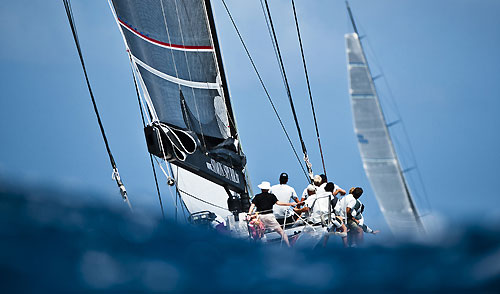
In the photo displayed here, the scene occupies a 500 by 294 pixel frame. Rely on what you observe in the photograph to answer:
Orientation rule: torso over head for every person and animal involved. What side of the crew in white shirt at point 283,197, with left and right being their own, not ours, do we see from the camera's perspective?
back
